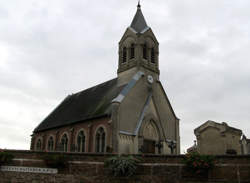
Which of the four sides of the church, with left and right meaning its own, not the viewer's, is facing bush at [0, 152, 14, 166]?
right

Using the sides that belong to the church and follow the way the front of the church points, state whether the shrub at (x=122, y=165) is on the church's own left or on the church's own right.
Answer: on the church's own right

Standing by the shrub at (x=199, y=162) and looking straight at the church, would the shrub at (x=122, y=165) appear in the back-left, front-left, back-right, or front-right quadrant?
front-left

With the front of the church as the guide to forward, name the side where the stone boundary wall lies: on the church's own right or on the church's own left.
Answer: on the church's own right

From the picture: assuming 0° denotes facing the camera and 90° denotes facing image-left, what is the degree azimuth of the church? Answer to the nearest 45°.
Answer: approximately 315°

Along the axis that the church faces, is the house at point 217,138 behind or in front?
in front

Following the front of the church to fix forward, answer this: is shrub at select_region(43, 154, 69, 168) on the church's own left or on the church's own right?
on the church's own right

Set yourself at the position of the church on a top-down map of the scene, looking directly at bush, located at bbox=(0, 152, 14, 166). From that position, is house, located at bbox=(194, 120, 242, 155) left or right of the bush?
left
